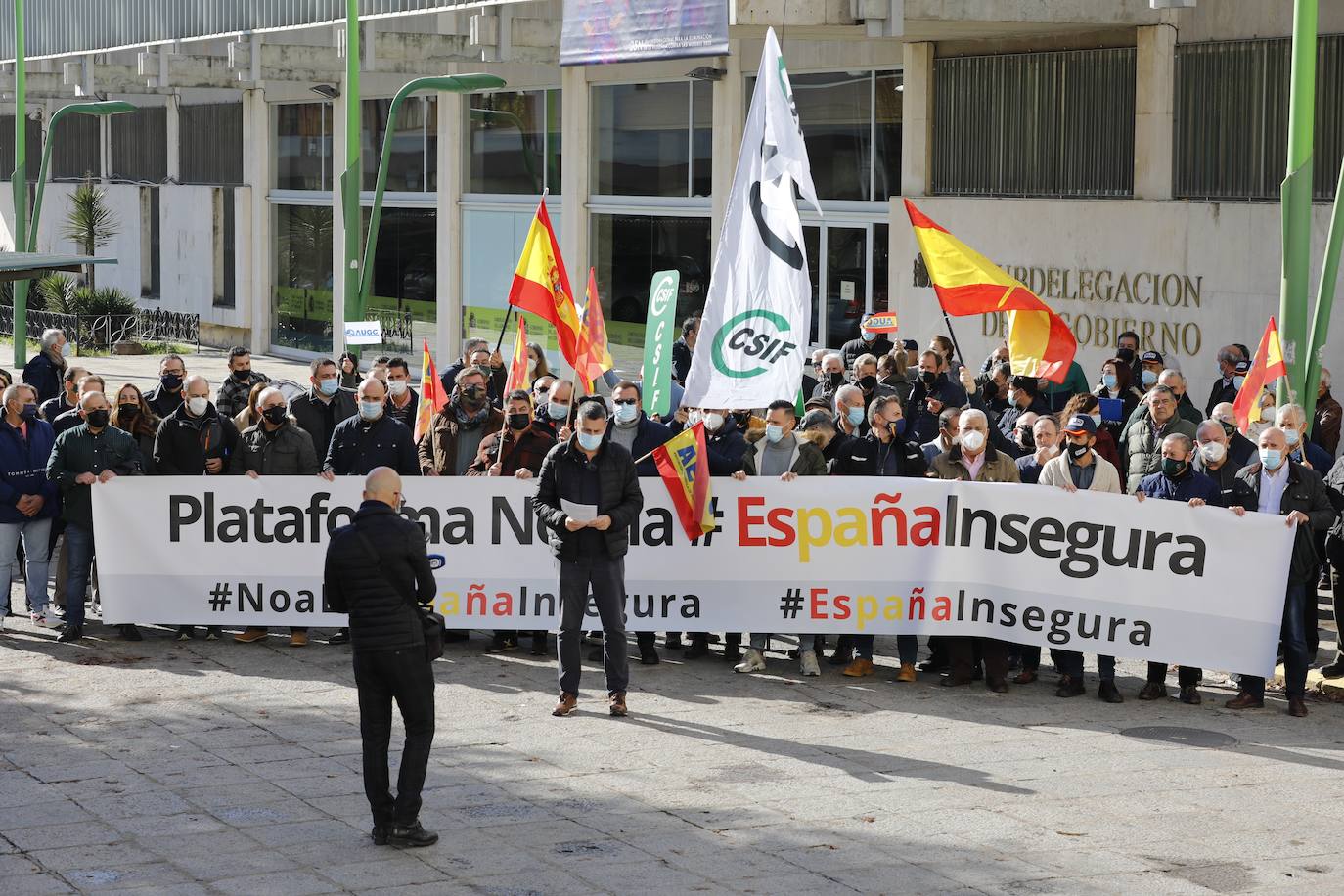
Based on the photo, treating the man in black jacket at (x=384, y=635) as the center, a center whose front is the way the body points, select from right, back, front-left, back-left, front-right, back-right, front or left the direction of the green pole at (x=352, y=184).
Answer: front-left

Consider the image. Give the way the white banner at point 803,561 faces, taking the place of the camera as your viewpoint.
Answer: facing the viewer

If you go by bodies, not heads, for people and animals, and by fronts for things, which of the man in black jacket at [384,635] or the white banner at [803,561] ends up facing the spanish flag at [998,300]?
the man in black jacket

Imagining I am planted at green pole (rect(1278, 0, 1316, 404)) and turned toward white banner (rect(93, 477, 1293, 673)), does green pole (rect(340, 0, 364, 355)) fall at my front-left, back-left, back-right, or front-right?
front-right

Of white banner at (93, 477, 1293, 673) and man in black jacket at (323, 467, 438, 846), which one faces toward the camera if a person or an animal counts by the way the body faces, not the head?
the white banner

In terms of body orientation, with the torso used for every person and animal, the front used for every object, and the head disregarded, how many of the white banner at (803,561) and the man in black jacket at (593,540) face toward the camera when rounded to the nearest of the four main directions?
2

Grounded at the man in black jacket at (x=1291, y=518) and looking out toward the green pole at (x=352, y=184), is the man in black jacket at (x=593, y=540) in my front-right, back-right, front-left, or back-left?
front-left

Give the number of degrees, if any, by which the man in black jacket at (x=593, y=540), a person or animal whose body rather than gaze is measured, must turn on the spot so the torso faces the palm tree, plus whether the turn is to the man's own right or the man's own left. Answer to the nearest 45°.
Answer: approximately 180°

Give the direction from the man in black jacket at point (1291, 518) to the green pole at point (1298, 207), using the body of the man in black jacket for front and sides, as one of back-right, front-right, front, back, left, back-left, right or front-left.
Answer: back-right

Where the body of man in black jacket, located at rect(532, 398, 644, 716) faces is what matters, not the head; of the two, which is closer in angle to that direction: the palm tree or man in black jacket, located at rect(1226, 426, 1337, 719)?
the man in black jacket

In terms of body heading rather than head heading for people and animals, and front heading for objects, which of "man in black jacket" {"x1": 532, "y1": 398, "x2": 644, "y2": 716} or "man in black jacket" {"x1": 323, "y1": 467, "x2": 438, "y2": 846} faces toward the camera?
"man in black jacket" {"x1": 532, "y1": 398, "x2": 644, "y2": 716}

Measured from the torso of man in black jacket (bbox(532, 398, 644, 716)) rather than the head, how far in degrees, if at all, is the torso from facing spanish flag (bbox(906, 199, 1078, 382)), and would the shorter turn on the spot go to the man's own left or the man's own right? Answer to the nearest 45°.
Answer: approximately 135° to the man's own left

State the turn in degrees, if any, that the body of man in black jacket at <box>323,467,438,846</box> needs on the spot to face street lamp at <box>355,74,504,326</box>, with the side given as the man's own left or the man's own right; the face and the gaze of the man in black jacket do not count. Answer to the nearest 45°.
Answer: approximately 45° to the man's own left

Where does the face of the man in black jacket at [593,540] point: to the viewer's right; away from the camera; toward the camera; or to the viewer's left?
toward the camera
